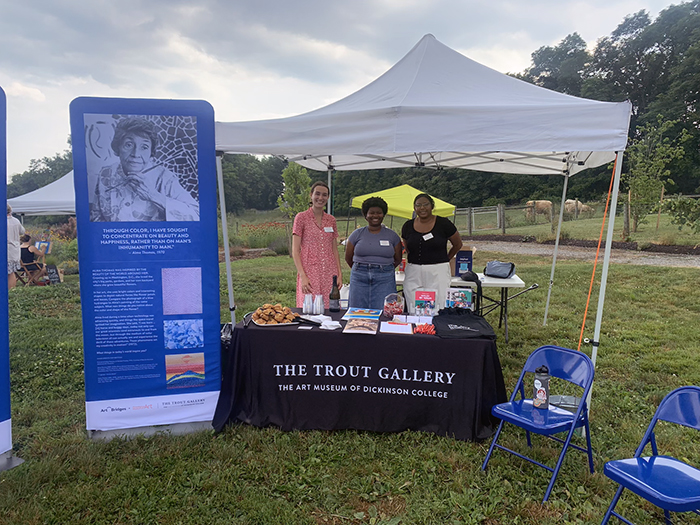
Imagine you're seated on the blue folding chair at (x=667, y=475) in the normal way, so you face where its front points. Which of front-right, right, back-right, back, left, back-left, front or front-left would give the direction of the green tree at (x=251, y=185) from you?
right

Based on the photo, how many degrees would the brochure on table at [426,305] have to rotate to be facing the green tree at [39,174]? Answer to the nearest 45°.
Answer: approximately 135° to its right

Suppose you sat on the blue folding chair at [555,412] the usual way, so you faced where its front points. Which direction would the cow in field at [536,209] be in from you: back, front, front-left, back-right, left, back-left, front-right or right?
back-right

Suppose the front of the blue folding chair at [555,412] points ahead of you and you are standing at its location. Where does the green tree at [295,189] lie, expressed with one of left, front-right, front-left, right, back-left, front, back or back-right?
right

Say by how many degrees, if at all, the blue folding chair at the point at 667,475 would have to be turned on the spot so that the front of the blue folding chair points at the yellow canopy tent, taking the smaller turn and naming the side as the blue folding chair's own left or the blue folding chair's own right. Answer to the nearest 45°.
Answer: approximately 90° to the blue folding chair's own right

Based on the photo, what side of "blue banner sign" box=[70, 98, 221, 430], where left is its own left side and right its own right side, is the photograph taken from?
front

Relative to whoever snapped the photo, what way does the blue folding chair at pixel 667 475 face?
facing the viewer and to the left of the viewer

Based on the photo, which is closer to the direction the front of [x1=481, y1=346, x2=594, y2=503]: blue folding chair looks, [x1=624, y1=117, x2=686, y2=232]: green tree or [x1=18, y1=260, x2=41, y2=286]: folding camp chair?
the folding camp chair

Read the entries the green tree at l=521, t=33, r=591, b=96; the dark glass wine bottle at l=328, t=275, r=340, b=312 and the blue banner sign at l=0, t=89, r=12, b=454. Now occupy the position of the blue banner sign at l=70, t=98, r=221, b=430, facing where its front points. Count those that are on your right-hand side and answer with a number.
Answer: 1

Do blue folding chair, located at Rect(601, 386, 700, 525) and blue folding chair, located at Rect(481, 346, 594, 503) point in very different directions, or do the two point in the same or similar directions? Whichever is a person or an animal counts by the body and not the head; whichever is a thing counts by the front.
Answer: same or similar directions

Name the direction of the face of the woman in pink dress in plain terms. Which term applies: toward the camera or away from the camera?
toward the camera

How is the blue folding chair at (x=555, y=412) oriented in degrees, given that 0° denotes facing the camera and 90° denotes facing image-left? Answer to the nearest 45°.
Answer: approximately 45°

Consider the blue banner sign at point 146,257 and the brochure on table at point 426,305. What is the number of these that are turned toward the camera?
2

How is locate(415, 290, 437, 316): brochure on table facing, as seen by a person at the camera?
facing the viewer

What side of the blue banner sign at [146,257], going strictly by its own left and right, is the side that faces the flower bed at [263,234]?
back
